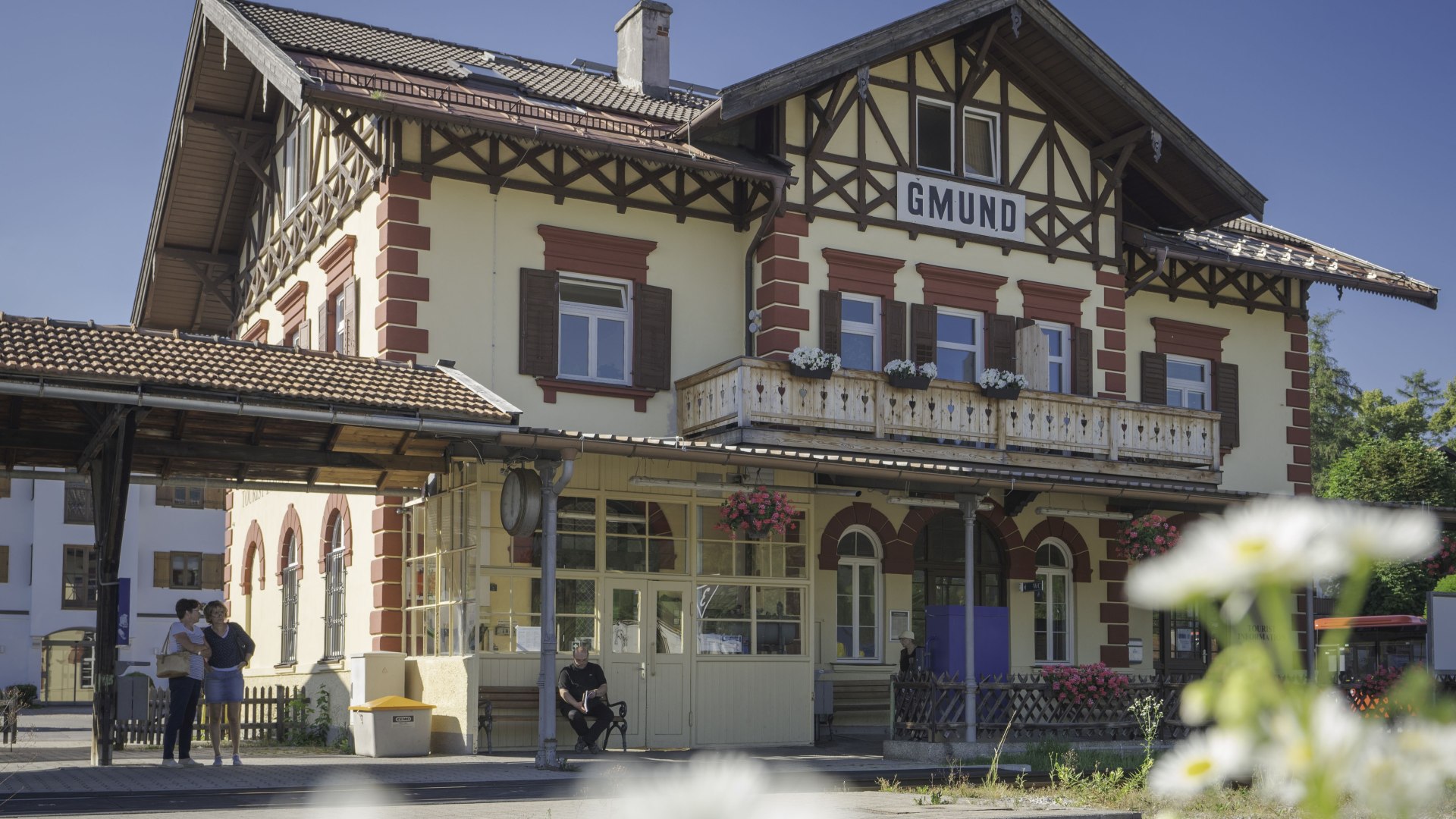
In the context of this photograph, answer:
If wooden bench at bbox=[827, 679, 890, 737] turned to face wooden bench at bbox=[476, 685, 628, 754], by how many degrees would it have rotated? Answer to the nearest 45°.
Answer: approximately 45° to its right

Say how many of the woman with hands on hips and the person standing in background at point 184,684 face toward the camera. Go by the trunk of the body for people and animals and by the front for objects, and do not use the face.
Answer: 1

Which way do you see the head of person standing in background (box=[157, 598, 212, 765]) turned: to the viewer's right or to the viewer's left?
to the viewer's right

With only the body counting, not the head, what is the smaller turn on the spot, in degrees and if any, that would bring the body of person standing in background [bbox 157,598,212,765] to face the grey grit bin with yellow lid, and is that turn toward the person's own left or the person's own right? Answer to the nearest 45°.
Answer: approximately 45° to the person's own left

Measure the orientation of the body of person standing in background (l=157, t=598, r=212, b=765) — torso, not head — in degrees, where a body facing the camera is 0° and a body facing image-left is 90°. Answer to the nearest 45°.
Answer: approximately 270°

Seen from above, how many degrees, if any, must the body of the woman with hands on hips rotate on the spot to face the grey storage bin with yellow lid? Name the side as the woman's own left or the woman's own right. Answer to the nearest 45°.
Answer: approximately 135° to the woman's own left

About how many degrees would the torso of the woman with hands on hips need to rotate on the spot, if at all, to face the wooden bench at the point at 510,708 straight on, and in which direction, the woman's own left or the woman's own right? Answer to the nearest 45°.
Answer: approximately 135° to the woman's own left

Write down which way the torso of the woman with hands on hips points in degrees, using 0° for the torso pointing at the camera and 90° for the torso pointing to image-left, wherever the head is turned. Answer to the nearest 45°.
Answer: approximately 0°

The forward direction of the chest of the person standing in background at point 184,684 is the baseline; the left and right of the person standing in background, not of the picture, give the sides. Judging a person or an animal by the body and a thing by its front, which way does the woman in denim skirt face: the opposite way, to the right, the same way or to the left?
to the right
